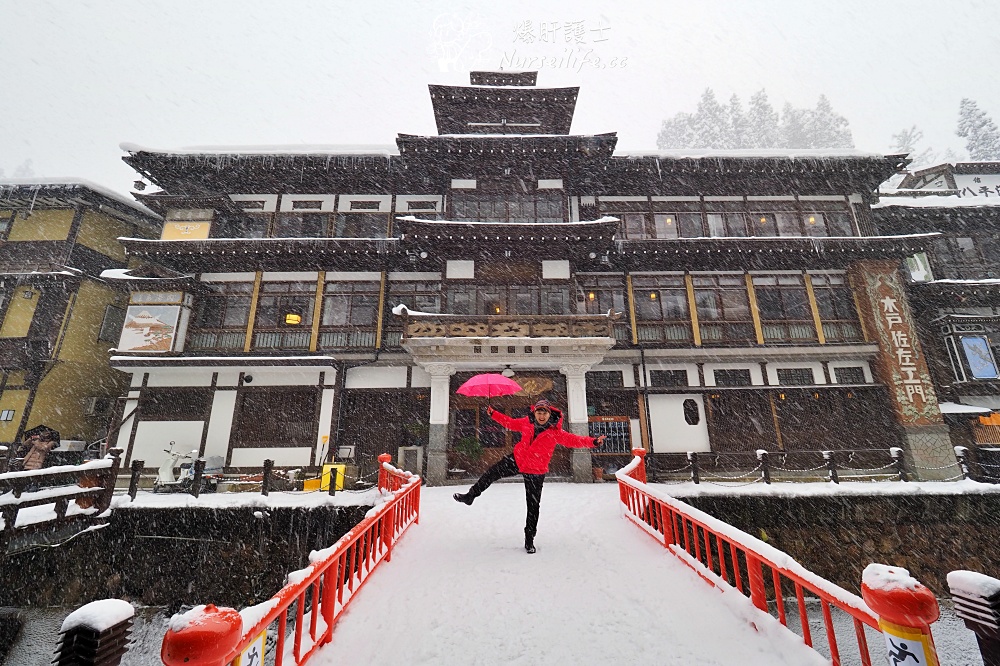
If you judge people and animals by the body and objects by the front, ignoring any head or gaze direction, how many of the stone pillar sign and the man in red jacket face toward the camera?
2

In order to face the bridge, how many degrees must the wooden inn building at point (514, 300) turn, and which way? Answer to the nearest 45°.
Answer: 0° — it already faces it

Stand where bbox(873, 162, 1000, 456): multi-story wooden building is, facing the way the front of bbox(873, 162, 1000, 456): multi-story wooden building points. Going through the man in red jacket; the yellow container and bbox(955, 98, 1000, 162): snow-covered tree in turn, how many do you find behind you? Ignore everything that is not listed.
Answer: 1

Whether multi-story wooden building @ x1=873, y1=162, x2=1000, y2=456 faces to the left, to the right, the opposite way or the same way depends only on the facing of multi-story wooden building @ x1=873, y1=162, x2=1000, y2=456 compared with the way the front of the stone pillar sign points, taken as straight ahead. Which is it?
the same way

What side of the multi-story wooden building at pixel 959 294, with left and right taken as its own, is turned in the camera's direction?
front

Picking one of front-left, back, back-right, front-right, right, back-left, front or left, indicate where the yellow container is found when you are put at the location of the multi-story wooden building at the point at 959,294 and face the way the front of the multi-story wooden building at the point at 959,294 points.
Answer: front-right

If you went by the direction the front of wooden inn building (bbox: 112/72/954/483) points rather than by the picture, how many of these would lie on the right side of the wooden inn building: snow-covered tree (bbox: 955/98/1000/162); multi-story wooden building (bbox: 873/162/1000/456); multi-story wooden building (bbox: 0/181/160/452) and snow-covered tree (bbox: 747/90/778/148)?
1

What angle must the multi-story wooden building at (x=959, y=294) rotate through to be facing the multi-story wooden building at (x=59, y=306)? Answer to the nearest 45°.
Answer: approximately 45° to its right

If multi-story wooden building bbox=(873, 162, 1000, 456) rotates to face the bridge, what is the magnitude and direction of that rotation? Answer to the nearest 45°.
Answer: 0° — it already faces it

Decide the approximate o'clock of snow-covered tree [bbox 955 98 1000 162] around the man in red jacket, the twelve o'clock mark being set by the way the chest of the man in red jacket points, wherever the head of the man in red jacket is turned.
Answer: The snow-covered tree is roughly at 8 o'clock from the man in red jacket.

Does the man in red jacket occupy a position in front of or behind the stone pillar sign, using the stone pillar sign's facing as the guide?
in front

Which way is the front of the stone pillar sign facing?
toward the camera

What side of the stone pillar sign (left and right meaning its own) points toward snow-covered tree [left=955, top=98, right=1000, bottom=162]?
back

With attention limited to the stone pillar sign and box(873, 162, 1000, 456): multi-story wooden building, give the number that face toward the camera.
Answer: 2

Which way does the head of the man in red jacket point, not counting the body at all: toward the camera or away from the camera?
toward the camera

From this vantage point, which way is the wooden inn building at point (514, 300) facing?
toward the camera
